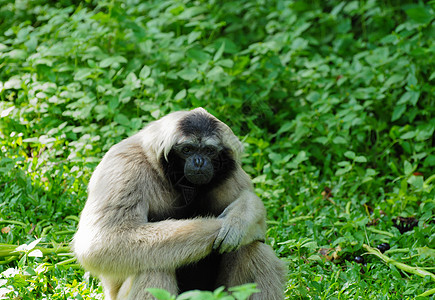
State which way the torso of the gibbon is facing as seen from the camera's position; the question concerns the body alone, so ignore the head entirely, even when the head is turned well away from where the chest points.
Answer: toward the camera

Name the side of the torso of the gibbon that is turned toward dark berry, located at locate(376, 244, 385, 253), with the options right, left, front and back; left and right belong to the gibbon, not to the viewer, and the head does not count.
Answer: left

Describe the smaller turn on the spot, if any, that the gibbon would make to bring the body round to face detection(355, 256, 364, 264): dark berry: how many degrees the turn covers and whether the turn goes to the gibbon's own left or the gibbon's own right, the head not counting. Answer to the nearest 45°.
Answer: approximately 90° to the gibbon's own left
